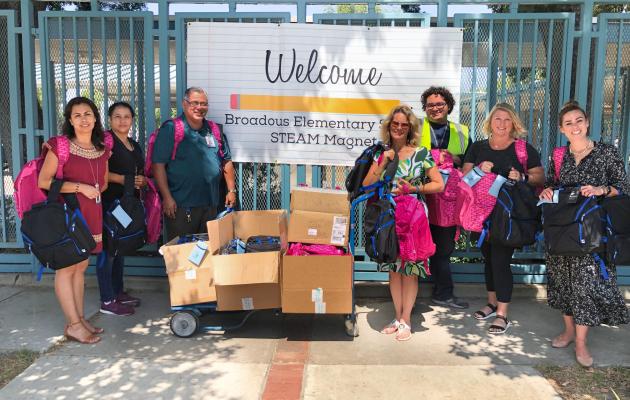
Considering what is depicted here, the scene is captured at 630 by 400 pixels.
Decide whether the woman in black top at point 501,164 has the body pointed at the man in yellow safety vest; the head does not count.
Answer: no

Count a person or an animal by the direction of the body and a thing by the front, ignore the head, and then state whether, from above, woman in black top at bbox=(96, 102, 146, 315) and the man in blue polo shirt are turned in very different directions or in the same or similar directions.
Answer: same or similar directions

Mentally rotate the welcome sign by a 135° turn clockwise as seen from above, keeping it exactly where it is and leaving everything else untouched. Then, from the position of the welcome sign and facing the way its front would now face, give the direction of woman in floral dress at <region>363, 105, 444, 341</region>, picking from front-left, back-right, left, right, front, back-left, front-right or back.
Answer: back

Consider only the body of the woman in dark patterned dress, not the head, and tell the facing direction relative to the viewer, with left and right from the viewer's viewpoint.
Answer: facing the viewer and to the left of the viewer

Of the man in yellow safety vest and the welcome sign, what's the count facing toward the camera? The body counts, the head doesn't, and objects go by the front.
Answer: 2

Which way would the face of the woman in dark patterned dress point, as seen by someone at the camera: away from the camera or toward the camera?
toward the camera

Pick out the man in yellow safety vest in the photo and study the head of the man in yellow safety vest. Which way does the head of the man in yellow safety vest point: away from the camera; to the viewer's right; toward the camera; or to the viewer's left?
toward the camera

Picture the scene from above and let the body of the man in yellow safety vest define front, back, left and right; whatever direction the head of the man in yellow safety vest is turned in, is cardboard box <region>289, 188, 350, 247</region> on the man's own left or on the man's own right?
on the man's own right

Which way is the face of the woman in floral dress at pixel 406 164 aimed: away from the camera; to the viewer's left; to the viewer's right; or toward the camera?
toward the camera

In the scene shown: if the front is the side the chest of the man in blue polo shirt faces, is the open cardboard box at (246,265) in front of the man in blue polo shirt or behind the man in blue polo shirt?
in front

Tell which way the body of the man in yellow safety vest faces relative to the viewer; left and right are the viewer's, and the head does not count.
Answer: facing the viewer

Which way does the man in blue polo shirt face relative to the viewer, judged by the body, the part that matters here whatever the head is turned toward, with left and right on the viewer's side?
facing the viewer and to the right of the viewer

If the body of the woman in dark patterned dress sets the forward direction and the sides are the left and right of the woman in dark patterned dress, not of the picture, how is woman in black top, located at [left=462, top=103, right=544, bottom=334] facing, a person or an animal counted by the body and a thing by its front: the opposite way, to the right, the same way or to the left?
the same way
